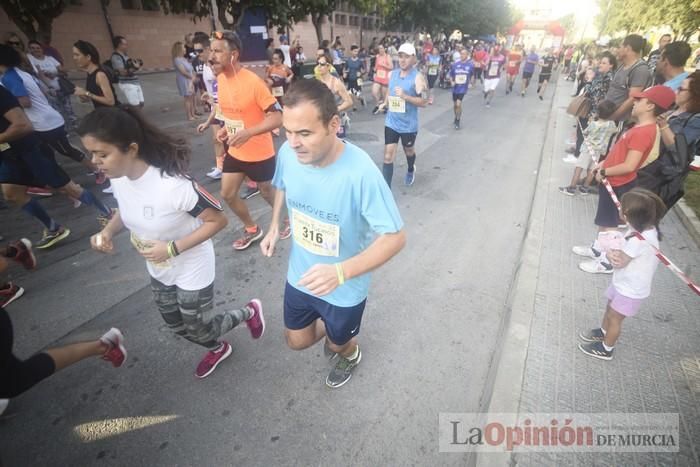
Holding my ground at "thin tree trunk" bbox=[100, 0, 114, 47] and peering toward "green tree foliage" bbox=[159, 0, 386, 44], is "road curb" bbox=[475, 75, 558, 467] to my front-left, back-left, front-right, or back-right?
front-right

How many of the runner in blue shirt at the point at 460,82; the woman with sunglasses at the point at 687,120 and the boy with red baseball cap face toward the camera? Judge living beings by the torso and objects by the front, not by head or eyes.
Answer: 1

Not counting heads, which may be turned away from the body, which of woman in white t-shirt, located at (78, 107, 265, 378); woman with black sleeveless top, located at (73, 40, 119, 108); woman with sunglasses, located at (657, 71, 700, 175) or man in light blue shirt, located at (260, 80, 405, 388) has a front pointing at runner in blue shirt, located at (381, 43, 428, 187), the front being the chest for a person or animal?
woman with sunglasses, located at (657, 71, 700, 175)

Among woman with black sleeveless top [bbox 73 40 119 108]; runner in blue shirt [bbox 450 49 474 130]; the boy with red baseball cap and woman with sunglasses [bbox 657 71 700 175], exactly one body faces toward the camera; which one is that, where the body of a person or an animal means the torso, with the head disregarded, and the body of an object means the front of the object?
the runner in blue shirt

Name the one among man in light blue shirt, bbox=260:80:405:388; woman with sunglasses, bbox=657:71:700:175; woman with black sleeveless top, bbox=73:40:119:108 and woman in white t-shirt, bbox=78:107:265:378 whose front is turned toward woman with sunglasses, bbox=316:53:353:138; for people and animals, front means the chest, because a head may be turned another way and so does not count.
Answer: woman with sunglasses, bbox=657:71:700:175

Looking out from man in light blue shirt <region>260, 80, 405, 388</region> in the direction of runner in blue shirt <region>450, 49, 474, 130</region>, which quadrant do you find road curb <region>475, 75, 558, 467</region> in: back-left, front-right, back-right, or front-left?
front-right

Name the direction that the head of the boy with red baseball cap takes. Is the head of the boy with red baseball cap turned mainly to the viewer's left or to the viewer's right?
to the viewer's left

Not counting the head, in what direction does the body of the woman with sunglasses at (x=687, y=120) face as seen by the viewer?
to the viewer's left

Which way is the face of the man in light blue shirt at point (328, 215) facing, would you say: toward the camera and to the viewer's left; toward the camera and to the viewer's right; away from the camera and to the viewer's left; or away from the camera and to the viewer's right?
toward the camera and to the viewer's left

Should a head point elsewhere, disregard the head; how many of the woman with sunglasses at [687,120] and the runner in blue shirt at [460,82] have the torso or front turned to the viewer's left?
1

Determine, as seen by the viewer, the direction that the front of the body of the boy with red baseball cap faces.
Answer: to the viewer's left

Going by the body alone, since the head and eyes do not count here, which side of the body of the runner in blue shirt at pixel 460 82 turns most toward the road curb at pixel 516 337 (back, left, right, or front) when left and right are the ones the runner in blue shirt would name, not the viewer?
front

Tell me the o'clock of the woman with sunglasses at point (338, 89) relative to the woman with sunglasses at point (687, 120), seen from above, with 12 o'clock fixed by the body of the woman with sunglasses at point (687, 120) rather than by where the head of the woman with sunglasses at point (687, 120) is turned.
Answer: the woman with sunglasses at point (338, 89) is roughly at 12 o'clock from the woman with sunglasses at point (687, 120).

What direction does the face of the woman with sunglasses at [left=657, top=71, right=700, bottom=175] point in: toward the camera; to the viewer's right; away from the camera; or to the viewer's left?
to the viewer's left

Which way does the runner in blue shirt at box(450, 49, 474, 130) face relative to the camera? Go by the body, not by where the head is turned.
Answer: toward the camera
